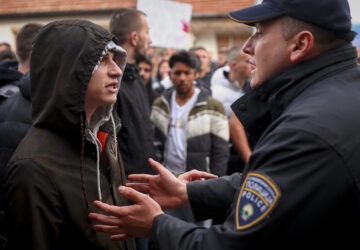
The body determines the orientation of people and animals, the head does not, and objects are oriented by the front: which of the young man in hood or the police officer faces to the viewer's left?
the police officer

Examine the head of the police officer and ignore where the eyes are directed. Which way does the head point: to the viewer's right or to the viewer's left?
to the viewer's left

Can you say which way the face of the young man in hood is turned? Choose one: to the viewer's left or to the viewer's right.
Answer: to the viewer's right

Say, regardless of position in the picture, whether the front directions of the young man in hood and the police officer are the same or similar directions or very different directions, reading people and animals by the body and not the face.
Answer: very different directions

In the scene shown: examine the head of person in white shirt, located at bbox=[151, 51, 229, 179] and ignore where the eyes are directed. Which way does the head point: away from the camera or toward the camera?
toward the camera

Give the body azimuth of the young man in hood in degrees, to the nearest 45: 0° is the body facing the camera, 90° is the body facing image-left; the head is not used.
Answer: approximately 315°

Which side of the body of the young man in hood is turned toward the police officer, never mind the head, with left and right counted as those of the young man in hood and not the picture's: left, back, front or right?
front

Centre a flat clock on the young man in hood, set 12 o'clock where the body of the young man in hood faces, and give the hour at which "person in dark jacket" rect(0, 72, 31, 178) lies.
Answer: The person in dark jacket is roughly at 7 o'clock from the young man in hood.

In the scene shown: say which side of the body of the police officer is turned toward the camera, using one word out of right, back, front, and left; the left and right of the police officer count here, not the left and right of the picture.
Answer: left

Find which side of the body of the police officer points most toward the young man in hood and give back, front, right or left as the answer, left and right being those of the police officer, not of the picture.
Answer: front

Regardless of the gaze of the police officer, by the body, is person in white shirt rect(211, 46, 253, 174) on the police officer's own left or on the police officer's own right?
on the police officer's own right
